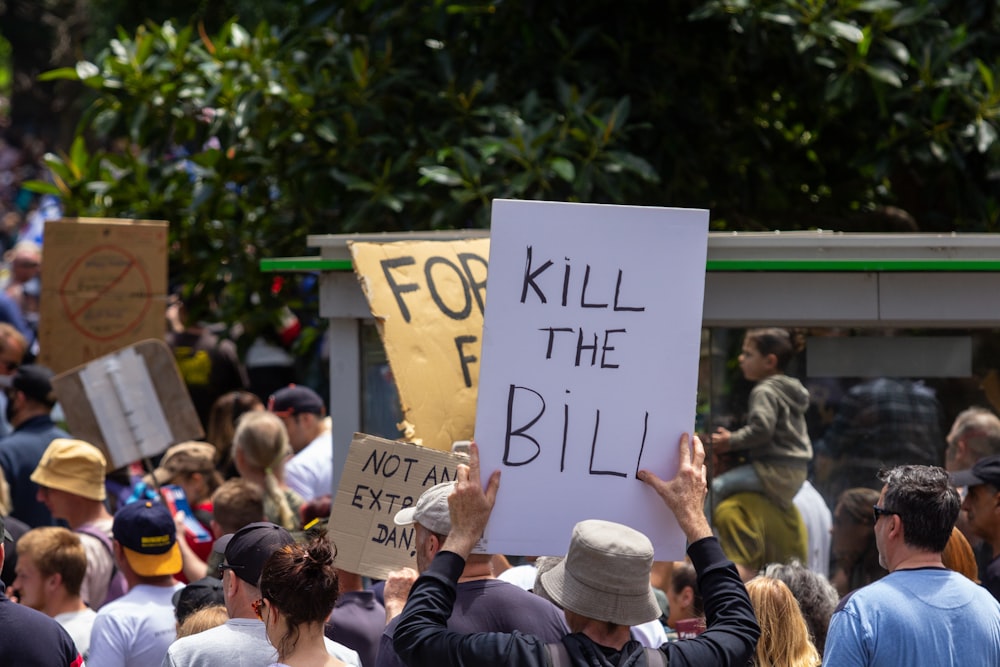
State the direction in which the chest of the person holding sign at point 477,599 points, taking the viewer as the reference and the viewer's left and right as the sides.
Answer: facing away from the viewer and to the left of the viewer

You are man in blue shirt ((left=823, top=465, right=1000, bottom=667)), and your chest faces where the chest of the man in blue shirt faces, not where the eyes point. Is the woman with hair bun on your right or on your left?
on your left

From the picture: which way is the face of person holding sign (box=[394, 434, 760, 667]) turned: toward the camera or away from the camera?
away from the camera

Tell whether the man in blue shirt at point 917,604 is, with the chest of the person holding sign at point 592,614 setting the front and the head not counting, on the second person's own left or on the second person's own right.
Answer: on the second person's own right

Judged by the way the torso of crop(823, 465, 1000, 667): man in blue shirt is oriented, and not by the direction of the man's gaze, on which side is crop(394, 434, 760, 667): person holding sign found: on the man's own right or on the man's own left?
on the man's own left

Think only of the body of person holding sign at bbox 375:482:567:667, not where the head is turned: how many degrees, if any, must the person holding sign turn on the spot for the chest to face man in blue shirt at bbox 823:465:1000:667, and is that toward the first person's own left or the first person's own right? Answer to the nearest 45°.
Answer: approximately 135° to the first person's own right

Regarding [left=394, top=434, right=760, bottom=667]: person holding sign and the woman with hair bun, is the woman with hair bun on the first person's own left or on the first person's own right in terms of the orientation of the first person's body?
on the first person's own left

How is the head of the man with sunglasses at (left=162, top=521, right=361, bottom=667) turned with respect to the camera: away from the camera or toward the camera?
away from the camera

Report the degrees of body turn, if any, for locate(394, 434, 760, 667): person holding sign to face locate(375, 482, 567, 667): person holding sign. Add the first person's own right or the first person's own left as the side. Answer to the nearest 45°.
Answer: approximately 45° to the first person's own left

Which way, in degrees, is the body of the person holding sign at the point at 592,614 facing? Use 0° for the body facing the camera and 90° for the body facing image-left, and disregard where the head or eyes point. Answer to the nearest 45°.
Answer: approximately 180°

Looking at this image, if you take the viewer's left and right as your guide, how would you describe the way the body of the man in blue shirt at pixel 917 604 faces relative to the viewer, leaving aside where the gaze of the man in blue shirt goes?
facing away from the viewer and to the left of the viewer
